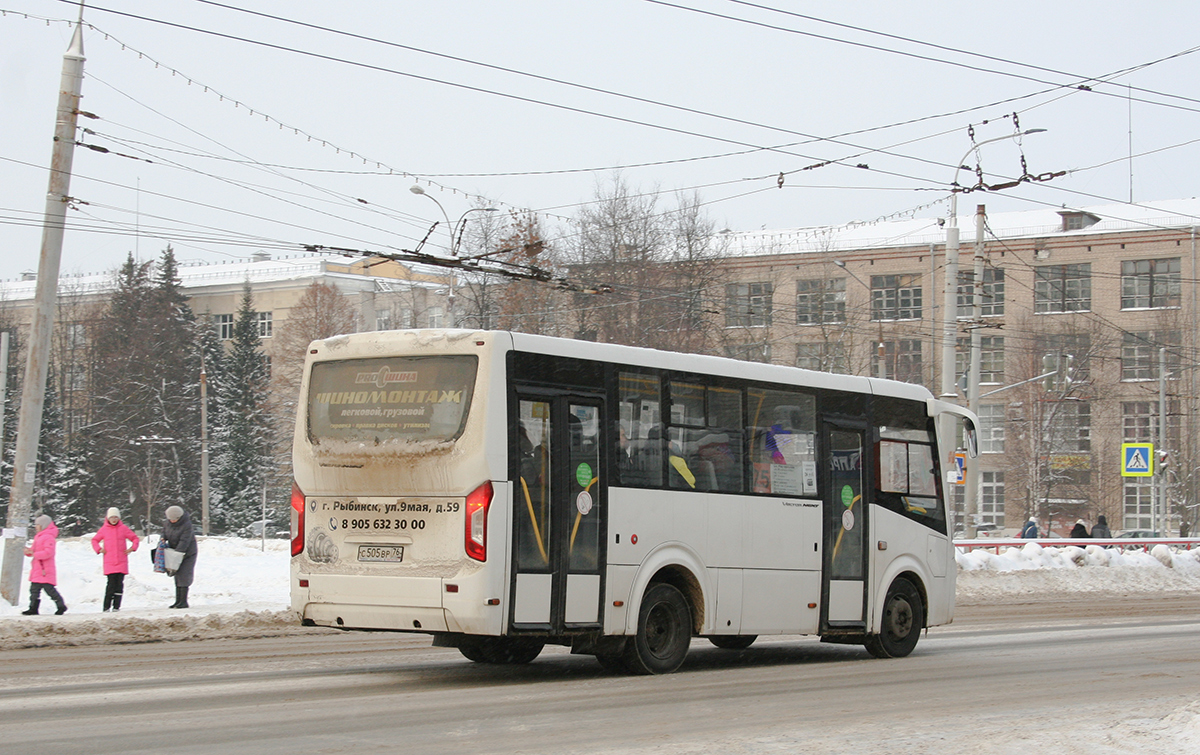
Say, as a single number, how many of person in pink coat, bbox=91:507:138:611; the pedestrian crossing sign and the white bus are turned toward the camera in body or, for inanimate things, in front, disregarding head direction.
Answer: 2

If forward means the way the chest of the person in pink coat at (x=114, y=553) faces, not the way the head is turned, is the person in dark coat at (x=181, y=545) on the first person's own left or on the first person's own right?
on the first person's own left

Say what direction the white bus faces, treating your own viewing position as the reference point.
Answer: facing away from the viewer and to the right of the viewer

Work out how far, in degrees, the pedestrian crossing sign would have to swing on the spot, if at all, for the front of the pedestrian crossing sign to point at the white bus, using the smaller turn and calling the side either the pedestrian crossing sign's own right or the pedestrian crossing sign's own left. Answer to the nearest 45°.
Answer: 0° — it already faces it

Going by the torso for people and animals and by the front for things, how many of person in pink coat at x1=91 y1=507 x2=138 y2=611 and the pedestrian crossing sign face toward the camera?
2

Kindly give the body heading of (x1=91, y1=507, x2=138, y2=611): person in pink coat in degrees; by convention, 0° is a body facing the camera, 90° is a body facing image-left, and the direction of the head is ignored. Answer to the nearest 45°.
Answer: approximately 0°

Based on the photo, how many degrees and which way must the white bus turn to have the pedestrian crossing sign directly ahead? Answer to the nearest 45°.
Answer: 0° — it already faces it

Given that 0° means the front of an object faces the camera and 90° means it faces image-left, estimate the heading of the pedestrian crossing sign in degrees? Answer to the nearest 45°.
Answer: approximately 0°

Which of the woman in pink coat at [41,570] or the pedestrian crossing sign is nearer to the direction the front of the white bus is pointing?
the pedestrian crossing sign
